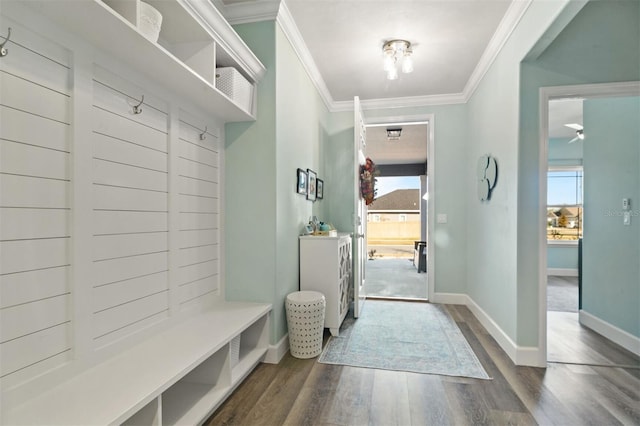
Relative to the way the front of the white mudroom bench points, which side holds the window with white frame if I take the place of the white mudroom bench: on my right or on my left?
on my left

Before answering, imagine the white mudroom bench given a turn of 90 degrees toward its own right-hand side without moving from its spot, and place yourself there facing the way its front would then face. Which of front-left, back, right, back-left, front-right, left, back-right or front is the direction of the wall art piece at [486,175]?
back-left

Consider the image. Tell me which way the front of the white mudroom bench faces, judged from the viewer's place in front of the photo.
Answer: facing the viewer and to the right of the viewer

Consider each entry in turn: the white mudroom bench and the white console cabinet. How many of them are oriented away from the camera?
0

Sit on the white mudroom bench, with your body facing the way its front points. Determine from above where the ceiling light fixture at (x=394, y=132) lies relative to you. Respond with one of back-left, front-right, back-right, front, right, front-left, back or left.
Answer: left

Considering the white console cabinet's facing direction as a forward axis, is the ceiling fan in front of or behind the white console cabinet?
in front

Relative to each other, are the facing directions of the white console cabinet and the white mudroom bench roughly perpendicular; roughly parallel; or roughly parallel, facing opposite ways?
roughly parallel

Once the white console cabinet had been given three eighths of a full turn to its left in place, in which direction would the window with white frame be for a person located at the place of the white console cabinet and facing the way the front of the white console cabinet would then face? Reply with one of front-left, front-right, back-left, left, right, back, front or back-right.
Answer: right

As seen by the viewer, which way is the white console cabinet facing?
to the viewer's right

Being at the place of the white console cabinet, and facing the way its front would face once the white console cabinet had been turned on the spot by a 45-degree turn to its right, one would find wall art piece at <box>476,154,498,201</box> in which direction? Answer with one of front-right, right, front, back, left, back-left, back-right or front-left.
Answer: front-left

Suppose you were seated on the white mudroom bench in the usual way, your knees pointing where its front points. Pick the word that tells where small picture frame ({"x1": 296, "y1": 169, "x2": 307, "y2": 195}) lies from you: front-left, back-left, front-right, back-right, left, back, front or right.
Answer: left

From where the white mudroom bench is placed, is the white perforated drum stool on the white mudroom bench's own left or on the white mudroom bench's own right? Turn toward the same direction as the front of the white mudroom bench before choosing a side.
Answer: on the white mudroom bench's own left

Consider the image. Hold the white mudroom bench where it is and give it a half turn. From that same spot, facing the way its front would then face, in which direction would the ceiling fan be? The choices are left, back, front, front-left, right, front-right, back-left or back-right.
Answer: back-right
